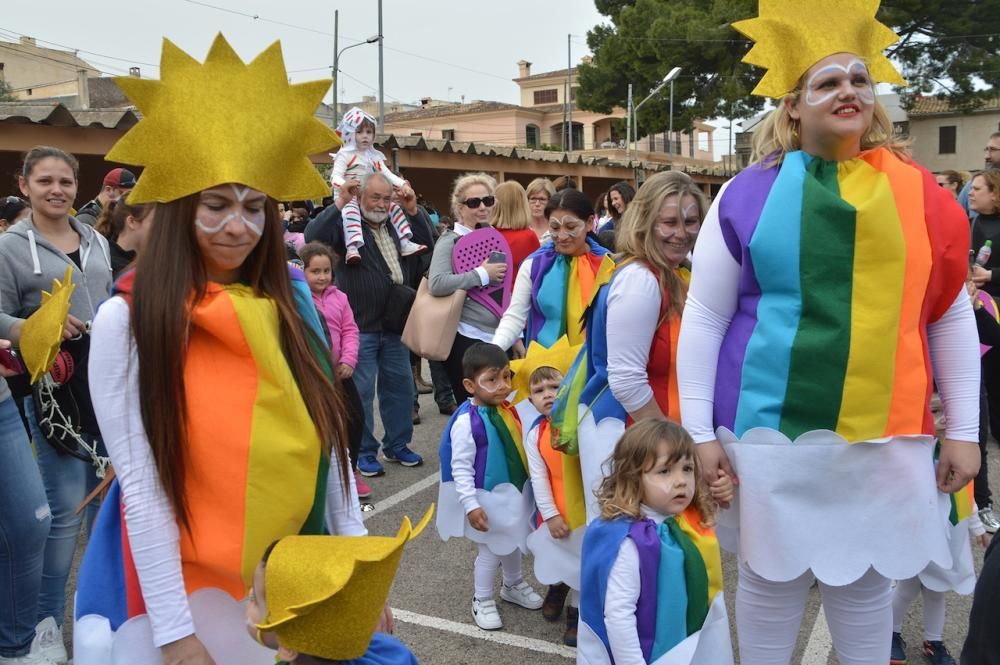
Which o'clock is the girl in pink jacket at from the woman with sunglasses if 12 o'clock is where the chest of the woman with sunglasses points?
The girl in pink jacket is roughly at 4 o'clock from the woman with sunglasses.

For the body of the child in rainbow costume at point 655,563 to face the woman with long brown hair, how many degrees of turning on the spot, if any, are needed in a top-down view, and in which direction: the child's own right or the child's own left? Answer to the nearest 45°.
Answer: approximately 90° to the child's own right

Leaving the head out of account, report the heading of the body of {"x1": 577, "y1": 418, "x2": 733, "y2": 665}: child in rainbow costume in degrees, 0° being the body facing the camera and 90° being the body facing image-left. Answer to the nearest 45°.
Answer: approximately 315°

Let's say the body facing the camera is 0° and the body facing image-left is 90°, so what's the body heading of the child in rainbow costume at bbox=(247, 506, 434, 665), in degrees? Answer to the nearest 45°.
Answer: approximately 90°

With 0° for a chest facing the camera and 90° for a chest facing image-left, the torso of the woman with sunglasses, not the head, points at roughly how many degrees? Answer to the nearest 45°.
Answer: approximately 315°

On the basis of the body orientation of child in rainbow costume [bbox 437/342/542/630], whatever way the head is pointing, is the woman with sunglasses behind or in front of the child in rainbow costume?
behind

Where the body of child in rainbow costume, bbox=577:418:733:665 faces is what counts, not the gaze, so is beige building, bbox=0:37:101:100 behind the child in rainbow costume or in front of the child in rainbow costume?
behind

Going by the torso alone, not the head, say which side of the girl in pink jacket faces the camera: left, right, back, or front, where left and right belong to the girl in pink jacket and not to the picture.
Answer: front

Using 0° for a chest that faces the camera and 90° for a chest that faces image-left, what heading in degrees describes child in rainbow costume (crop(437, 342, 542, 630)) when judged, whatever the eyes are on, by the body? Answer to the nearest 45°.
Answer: approximately 315°

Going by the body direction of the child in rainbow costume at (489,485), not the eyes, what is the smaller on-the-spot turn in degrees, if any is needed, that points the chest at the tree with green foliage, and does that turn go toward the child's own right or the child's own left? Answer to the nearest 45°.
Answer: approximately 135° to the child's own left
